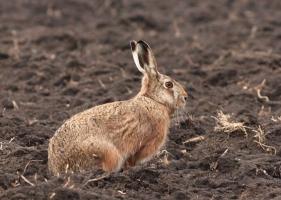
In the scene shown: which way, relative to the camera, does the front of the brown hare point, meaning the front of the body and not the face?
to the viewer's right

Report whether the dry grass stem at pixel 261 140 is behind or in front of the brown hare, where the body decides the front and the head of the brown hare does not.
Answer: in front

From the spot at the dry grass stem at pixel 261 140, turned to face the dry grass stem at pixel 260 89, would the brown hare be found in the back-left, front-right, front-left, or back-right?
back-left

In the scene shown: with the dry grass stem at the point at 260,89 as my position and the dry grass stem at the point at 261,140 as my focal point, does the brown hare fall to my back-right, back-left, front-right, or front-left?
front-right
